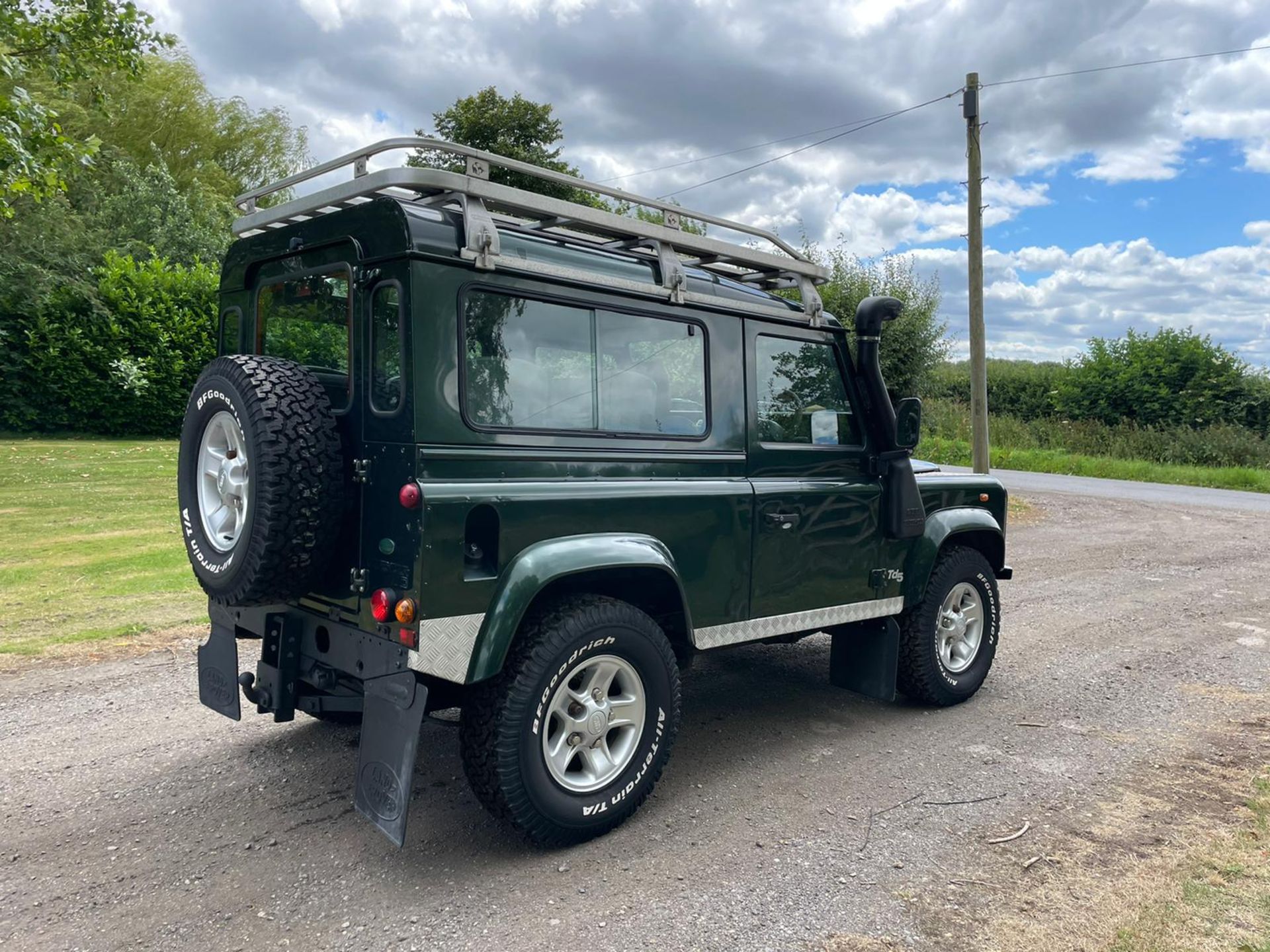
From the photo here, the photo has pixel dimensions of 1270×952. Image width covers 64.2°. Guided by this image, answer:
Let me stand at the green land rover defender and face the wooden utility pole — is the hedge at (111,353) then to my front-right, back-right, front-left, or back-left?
front-left

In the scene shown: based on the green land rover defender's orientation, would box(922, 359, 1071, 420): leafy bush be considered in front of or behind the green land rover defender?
in front

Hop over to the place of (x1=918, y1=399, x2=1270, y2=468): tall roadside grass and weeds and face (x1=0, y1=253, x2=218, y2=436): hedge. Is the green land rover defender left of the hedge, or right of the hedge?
left

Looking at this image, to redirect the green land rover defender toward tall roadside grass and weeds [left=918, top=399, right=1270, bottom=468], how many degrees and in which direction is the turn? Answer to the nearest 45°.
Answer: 0° — it already faces it

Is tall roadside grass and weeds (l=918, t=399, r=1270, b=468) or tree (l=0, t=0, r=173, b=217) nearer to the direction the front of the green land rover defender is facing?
the tall roadside grass and weeds

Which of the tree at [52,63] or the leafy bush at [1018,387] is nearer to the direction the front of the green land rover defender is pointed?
the leafy bush

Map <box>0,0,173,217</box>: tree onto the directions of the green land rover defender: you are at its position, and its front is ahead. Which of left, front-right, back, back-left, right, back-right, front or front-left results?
left

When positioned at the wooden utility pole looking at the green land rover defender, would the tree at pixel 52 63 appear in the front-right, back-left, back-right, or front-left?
front-right

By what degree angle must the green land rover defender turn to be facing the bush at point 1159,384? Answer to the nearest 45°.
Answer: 0° — it already faces it

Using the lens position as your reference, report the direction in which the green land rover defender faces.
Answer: facing away from the viewer and to the right of the viewer

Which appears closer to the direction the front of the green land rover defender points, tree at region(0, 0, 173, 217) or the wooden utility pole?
the wooden utility pole

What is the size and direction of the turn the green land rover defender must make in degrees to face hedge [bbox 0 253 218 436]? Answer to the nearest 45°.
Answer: approximately 90° to its left
